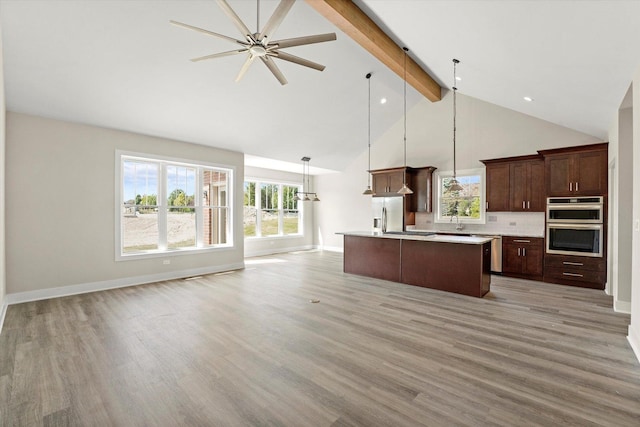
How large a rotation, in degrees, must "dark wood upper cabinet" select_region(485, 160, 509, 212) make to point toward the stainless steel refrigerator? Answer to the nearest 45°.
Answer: approximately 90° to its right

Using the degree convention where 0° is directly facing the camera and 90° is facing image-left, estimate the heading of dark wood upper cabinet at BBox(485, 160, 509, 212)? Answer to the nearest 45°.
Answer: approximately 0°

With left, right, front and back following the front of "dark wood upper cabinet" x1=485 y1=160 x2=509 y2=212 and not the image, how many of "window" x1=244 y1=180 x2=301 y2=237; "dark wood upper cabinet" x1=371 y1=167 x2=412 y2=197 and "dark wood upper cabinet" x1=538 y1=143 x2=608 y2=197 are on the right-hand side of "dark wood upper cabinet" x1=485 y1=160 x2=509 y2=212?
2

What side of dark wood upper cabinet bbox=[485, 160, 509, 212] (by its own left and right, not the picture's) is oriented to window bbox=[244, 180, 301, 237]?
right

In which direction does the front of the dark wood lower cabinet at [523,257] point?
toward the camera

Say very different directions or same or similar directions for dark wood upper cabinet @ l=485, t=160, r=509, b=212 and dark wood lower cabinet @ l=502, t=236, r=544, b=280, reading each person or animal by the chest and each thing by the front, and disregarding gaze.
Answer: same or similar directions

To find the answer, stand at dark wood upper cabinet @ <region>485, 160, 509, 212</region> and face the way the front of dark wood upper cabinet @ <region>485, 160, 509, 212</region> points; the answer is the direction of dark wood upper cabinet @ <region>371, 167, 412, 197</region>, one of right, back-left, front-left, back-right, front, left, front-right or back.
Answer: right

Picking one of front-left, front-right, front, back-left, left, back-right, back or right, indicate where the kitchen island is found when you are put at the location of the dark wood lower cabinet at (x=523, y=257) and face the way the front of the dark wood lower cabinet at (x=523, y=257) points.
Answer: front-right

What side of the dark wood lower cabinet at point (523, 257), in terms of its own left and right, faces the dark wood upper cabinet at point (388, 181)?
right

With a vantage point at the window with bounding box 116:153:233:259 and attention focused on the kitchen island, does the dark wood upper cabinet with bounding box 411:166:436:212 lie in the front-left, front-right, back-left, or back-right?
front-left

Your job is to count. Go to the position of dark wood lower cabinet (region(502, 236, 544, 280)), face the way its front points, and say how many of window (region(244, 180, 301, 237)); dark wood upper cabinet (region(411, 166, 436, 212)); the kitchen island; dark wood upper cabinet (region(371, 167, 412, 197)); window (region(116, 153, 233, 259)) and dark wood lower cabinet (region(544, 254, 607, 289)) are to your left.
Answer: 1

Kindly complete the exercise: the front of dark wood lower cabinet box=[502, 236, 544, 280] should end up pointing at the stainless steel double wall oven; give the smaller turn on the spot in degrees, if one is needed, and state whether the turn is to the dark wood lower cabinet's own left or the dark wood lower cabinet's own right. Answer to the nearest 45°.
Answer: approximately 90° to the dark wood lower cabinet's own left
